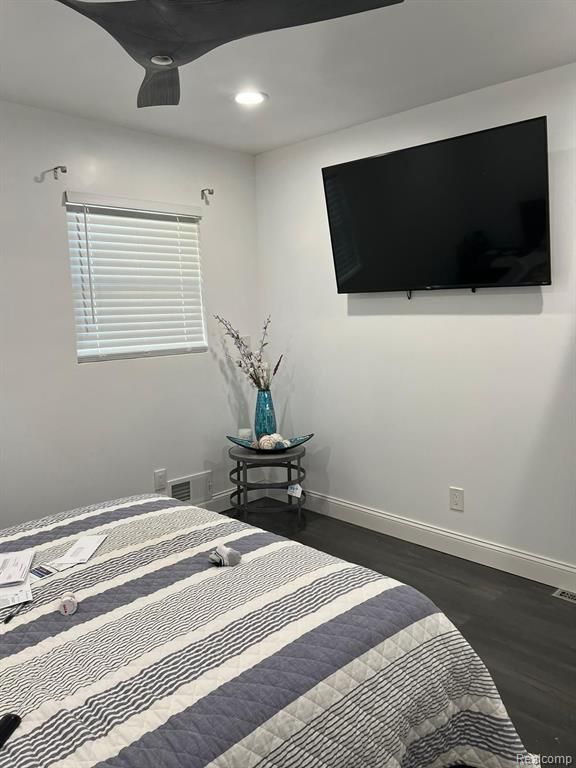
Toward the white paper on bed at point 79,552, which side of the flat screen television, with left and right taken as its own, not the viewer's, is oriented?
front

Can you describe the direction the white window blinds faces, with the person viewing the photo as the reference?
facing the viewer and to the right of the viewer

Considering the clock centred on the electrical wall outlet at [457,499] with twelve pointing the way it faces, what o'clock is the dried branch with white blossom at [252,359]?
The dried branch with white blossom is roughly at 2 o'clock from the electrical wall outlet.

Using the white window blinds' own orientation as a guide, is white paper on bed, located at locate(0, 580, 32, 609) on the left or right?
on its right

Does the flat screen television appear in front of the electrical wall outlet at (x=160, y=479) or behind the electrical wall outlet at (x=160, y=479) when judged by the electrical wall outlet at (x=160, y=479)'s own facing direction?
in front

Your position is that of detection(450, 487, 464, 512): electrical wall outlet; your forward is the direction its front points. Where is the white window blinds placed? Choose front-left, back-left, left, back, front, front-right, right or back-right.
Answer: front-right

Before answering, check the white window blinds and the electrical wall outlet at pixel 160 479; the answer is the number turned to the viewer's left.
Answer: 0

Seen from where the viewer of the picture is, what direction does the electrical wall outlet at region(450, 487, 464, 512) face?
facing the viewer and to the left of the viewer

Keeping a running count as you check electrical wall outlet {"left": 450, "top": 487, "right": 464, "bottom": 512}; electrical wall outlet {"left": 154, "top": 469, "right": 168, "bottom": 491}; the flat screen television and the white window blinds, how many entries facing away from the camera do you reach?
0

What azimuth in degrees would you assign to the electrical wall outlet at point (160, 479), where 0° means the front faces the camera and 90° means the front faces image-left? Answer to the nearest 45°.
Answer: approximately 315°

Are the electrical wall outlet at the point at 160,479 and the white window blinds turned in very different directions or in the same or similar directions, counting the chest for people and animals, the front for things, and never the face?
same or similar directions

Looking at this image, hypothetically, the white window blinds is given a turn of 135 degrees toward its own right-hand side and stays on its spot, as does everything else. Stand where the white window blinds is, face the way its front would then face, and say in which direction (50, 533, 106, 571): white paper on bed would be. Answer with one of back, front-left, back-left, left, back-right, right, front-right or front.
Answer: left

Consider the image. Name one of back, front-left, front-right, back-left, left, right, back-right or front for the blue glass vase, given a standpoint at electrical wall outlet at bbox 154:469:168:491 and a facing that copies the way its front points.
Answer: front-left

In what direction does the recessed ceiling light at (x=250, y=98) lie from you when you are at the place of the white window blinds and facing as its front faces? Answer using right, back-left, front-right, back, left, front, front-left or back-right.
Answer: front

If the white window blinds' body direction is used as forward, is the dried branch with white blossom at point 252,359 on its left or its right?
on its left
